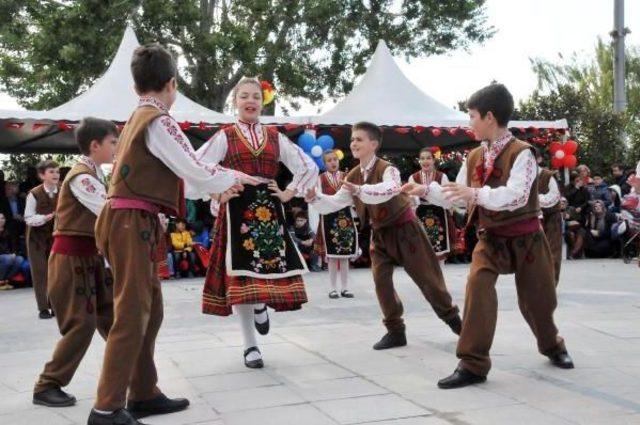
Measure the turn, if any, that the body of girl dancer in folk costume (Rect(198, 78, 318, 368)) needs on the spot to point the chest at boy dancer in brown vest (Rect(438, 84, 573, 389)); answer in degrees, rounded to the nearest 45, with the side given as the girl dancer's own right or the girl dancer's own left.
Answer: approximately 90° to the girl dancer's own left

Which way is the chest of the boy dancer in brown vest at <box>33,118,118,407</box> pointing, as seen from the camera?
to the viewer's right

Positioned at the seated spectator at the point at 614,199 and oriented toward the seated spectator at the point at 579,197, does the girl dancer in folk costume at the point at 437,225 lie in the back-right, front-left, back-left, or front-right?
front-left

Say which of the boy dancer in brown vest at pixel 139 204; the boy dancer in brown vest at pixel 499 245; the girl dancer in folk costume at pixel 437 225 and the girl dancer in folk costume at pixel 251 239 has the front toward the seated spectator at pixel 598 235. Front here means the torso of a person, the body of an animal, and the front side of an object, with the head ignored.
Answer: the boy dancer in brown vest at pixel 139 204

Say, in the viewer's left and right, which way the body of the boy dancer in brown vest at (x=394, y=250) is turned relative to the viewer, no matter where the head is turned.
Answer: facing the viewer and to the left of the viewer

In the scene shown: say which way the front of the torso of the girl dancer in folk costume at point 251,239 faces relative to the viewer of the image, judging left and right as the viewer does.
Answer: facing the viewer

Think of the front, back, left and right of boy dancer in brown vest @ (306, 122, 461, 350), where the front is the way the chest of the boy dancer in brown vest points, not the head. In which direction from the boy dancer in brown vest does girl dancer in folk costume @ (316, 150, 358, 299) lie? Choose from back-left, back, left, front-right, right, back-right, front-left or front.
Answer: back-right

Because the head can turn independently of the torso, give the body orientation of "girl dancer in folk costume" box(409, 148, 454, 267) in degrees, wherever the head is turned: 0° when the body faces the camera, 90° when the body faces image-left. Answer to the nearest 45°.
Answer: approximately 0°

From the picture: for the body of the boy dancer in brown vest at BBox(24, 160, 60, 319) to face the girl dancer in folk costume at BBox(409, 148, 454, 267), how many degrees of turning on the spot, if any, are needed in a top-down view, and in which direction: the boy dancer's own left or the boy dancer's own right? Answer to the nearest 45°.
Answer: approximately 45° to the boy dancer's own left

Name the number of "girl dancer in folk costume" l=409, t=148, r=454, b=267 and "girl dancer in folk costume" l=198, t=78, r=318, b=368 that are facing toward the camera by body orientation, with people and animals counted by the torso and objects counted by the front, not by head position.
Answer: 2

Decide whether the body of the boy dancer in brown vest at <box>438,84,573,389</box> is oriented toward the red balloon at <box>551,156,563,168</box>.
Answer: no

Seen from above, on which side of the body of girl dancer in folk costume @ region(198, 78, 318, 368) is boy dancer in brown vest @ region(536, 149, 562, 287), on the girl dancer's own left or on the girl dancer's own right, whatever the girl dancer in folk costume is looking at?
on the girl dancer's own left

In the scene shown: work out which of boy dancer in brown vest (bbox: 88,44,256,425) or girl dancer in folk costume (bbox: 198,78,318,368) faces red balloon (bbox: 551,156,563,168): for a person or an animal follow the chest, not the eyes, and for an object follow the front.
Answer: the boy dancer in brown vest

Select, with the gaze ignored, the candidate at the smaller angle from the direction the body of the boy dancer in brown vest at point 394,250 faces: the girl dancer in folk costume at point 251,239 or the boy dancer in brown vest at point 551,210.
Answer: the girl dancer in folk costume

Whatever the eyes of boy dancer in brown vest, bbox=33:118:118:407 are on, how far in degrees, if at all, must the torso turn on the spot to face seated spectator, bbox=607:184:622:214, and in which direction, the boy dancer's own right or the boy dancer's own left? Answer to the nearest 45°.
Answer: approximately 45° to the boy dancer's own left

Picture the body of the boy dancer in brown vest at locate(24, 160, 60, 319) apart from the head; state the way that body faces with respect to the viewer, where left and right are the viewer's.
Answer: facing the viewer and to the right of the viewer

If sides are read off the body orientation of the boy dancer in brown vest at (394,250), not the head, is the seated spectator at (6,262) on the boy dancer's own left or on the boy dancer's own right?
on the boy dancer's own right
